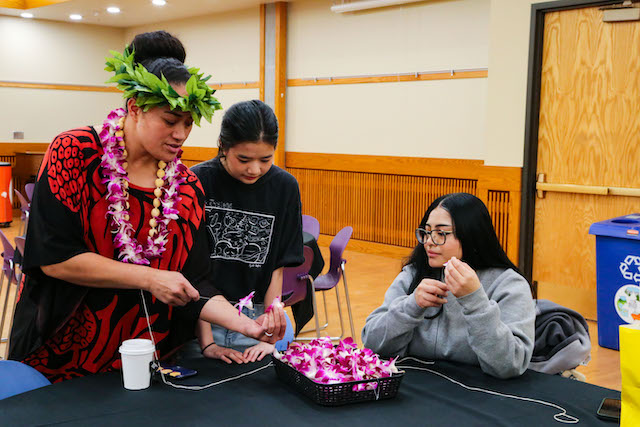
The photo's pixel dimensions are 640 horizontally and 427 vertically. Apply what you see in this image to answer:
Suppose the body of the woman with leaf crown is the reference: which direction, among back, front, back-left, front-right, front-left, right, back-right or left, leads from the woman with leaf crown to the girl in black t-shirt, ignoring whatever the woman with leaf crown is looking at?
left

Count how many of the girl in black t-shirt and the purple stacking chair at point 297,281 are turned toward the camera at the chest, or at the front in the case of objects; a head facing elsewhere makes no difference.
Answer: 1

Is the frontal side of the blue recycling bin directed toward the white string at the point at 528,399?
yes

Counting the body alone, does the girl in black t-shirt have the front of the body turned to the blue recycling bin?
no

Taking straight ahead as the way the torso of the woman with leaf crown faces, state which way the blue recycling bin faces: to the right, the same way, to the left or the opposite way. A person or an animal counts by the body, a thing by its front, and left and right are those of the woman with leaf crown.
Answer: to the right

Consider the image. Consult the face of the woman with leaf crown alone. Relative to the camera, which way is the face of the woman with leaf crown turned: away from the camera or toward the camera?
toward the camera

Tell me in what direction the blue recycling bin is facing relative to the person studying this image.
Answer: facing the viewer

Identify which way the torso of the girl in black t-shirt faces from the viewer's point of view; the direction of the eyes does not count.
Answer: toward the camera

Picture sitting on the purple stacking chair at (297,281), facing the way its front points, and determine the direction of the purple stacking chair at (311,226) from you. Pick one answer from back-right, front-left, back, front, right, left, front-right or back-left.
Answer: right

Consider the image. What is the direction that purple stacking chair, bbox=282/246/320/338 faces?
to the viewer's left

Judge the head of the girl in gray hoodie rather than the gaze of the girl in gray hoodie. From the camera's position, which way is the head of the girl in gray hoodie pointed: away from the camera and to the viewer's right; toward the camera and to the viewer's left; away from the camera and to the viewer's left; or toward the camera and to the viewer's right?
toward the camera and to the viewer's left

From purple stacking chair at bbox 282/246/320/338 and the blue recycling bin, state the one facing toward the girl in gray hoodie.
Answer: the blue recycling bin

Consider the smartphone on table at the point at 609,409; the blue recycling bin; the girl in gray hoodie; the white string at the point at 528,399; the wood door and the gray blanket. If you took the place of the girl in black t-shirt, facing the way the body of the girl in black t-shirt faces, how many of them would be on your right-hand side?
0

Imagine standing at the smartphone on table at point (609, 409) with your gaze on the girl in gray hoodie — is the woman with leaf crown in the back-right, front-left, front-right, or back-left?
front-left

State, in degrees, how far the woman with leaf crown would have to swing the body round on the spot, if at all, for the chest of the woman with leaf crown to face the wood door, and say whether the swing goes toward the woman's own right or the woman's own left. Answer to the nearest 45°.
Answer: approximately 90° to the woman's own left

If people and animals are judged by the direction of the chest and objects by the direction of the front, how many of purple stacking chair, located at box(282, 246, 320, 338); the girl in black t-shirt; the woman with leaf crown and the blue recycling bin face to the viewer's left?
1

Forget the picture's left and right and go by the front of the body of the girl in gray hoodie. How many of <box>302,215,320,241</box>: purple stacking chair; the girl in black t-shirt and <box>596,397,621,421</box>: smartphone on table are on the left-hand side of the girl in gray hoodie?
1

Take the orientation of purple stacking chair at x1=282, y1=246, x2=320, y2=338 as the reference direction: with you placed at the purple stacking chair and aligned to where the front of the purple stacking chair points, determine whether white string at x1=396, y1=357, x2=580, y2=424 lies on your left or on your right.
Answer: on your left
